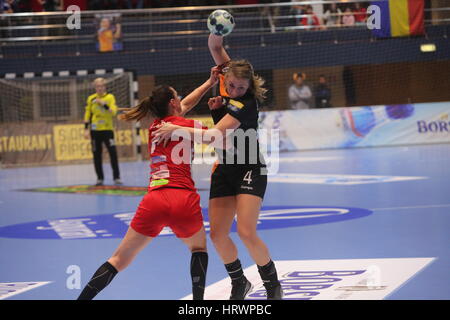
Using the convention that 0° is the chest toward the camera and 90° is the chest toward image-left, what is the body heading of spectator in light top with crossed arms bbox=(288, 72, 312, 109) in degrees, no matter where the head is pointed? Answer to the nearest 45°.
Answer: approximately 0°

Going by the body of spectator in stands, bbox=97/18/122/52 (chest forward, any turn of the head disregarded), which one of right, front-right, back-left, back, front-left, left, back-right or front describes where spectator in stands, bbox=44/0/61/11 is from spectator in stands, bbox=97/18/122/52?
back-right

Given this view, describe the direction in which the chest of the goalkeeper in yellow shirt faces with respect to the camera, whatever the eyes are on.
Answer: toward the camera

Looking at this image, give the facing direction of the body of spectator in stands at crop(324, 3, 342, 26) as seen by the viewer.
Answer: toward the camera

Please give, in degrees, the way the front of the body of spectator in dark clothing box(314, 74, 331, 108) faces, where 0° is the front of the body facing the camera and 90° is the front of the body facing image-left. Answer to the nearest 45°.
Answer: approximately 0°

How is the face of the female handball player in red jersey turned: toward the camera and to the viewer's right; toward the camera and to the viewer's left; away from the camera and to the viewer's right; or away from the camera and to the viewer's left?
away from the camera and to the viewer's right

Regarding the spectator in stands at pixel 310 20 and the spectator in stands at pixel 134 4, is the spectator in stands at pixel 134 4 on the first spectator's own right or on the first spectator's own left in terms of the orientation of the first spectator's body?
on the first spectator's own right

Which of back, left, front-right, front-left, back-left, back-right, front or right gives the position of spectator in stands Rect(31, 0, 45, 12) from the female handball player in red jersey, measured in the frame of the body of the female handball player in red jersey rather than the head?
front-left

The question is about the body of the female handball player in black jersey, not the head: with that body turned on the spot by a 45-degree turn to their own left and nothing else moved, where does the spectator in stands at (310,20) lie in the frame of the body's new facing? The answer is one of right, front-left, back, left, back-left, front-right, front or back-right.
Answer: back

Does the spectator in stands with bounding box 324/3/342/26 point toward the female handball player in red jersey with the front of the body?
yes

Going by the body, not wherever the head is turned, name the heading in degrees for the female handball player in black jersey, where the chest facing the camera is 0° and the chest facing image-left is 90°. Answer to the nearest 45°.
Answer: approximately 45°

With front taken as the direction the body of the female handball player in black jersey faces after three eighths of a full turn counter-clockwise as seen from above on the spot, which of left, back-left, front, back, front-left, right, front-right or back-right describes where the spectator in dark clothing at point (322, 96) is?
left

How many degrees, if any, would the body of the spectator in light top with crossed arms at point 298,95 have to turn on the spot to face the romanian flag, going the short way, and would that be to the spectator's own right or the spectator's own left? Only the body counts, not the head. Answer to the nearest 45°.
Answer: approximately 90° to the spectator's own left

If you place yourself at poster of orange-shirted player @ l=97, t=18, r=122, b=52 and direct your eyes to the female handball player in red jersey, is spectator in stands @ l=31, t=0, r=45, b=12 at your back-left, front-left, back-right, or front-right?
back-right

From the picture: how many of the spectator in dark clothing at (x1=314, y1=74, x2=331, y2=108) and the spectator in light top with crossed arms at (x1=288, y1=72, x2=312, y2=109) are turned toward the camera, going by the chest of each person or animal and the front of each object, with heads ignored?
2
